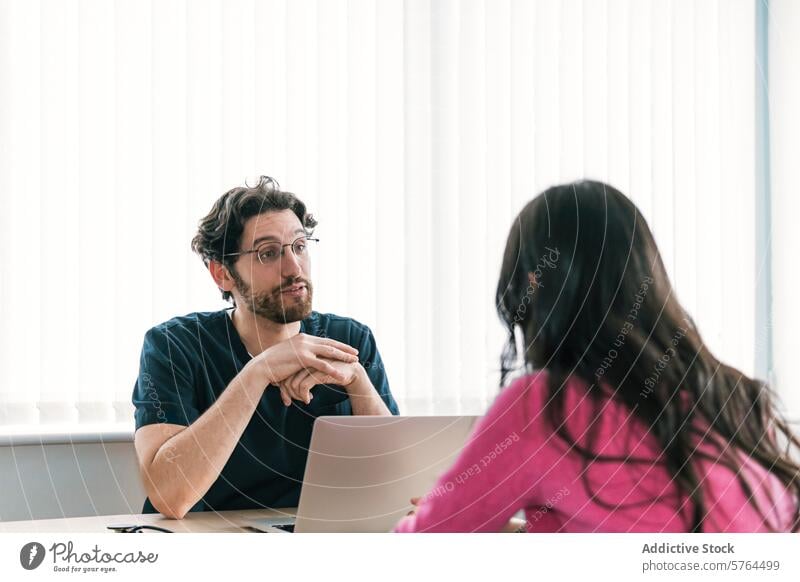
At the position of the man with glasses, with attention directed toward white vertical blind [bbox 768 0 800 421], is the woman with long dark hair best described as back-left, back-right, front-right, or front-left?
front-right

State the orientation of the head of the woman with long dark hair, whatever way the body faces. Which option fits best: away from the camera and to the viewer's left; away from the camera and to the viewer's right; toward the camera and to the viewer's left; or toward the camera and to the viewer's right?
away from the camera and to the viewer's left

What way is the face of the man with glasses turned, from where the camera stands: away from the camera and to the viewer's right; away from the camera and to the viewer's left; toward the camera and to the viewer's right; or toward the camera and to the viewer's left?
toward the camera and to the viewer's right

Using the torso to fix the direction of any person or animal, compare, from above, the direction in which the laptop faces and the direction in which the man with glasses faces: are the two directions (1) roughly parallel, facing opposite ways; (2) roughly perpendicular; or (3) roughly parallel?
roughly parallel, facing opposite ways

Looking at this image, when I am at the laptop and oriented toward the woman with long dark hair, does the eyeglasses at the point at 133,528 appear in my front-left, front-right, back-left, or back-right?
back-right

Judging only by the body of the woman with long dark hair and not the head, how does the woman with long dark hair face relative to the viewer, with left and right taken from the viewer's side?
facing away from the viewer and to the left of the viewer

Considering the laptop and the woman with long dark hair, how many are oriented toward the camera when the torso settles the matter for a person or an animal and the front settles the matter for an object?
0

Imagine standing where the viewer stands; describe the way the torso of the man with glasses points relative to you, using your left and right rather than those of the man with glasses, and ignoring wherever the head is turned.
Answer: facing the viewer and to the right of the viewer

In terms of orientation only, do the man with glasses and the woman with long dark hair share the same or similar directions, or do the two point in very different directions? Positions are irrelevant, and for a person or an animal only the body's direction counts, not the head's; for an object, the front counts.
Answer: very different directions

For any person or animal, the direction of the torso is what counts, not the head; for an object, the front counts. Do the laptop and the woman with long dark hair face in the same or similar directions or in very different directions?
same or similar directions
